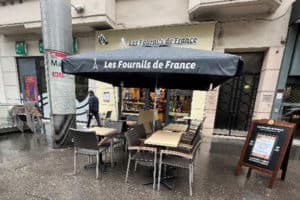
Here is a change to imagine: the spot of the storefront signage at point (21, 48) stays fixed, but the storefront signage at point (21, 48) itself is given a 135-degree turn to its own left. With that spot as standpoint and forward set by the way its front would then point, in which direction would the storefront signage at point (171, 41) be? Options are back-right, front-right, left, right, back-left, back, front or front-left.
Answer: right

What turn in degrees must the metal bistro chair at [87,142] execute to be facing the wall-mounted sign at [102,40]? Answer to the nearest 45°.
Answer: approximately 45° to its left

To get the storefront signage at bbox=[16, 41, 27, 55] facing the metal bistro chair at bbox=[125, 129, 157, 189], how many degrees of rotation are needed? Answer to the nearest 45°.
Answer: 0° — it already faces it

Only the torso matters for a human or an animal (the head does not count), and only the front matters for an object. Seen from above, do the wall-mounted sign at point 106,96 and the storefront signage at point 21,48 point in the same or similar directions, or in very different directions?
same or similar directions

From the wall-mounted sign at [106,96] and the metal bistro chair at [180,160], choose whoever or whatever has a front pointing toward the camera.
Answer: the wall-mounted sign

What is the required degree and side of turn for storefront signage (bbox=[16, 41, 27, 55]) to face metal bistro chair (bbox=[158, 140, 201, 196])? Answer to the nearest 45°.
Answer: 0° — it already faces it

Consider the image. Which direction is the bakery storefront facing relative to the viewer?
toward the camera

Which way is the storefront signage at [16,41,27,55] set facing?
toward the camera
